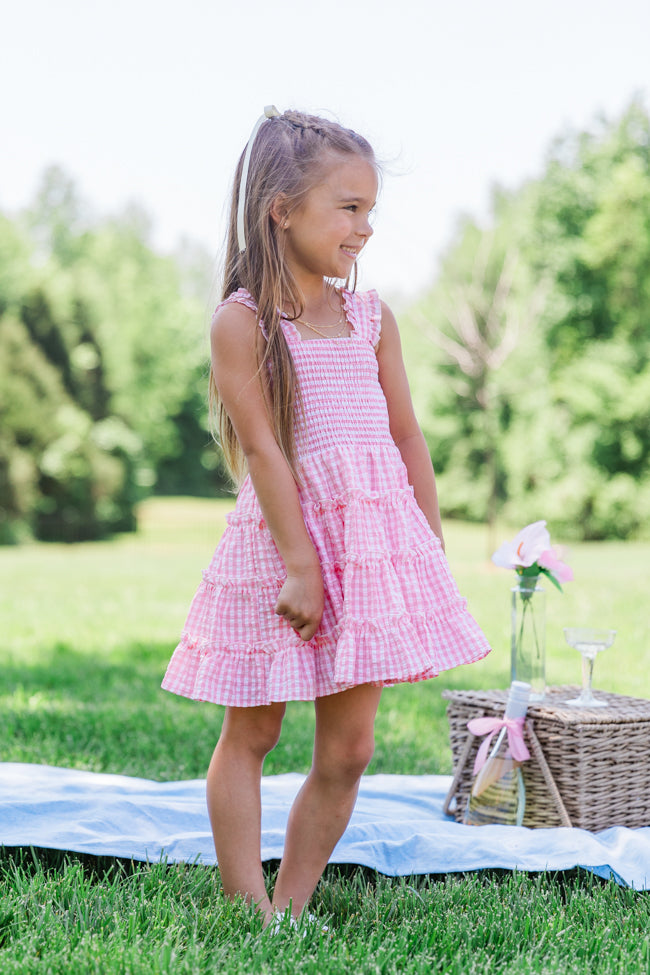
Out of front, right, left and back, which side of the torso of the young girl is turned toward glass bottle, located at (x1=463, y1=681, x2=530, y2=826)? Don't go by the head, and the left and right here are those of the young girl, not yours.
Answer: left

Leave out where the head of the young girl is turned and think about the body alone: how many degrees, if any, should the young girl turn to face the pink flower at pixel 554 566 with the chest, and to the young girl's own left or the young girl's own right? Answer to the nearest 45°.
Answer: approximately 90° to the young girl's own left

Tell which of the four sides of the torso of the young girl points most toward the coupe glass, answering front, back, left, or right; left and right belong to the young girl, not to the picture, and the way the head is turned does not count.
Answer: left

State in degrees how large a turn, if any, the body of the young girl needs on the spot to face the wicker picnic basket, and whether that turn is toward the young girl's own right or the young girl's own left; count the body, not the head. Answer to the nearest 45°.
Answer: approximately 90° to the young girl's own left

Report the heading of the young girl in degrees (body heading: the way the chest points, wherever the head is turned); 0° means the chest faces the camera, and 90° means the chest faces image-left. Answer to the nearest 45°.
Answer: approximately 315°

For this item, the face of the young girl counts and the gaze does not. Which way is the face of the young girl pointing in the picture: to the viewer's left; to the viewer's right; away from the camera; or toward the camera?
to the viewer's right
